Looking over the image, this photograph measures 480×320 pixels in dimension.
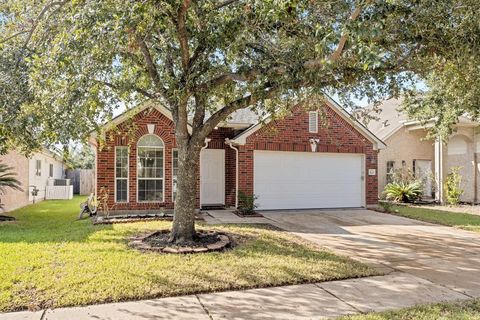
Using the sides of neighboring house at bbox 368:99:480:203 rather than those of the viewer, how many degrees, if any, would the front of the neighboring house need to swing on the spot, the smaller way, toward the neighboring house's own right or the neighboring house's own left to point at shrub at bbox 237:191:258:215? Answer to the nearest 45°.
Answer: approximately 45° to the neighboring house's own right

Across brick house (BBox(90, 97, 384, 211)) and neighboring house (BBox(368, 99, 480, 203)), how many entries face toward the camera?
2

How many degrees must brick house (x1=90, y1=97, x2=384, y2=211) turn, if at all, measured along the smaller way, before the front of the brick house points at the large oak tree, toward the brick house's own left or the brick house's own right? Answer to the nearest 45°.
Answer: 0° — it already faces it

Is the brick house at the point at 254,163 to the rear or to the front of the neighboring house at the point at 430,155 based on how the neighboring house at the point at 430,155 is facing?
to the front

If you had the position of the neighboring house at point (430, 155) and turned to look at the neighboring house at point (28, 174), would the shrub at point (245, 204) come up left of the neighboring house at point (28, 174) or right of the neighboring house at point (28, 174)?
left

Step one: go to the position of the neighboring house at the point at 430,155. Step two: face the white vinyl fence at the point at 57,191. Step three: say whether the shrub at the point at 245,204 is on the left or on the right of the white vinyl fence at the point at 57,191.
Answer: left

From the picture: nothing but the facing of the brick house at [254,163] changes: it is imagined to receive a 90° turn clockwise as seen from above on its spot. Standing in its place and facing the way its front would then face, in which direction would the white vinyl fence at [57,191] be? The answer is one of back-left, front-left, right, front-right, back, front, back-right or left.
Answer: front-right

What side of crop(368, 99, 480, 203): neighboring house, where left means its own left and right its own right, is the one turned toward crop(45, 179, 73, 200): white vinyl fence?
right

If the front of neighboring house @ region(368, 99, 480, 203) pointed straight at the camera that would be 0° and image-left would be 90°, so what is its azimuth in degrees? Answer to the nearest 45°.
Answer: approximately 0°
